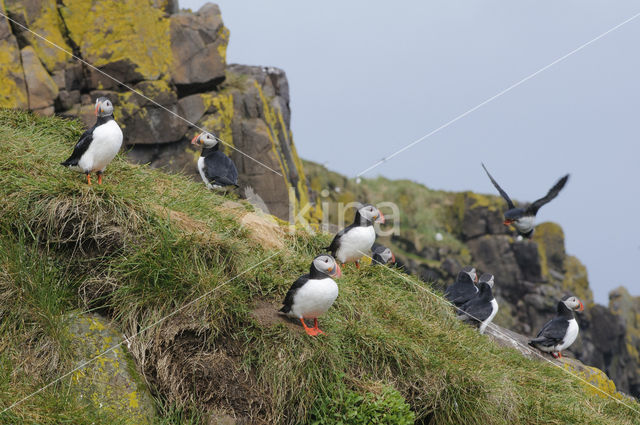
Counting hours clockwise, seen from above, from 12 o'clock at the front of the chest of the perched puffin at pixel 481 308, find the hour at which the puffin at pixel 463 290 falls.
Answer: The puffin is roughly at 8 o'clock from the perched puffin.

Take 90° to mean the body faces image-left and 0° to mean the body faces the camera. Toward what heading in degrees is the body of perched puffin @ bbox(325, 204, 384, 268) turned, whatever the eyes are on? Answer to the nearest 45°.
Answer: approximately 315°

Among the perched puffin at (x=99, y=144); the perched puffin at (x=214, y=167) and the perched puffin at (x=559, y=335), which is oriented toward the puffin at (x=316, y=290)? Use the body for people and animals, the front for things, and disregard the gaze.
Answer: the perched puffin at (x=99, y=144)

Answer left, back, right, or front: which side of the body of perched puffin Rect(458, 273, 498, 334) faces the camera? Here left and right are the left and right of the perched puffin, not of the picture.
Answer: right

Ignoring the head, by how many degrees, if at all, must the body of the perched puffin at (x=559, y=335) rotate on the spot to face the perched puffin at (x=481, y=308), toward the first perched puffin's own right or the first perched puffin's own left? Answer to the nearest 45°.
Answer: approximately 135° to the first perched puffin's own right

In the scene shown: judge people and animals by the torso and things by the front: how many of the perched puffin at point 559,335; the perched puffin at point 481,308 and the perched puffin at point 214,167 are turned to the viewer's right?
2

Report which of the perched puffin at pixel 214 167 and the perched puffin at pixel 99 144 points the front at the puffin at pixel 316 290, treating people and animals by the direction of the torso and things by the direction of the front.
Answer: the perched puffin at pixel 99 144

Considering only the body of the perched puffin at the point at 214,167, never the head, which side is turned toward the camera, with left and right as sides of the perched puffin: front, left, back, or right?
left

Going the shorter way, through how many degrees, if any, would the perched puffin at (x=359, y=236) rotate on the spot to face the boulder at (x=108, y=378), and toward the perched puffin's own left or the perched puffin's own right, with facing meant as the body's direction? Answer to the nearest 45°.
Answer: approximately 90° to the perched puffin's own right

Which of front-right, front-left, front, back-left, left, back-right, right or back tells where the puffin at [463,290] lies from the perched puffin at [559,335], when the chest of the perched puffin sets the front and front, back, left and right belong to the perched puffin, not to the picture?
back

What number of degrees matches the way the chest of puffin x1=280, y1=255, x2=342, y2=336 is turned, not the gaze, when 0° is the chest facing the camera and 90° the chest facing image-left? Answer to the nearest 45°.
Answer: approximately 315°

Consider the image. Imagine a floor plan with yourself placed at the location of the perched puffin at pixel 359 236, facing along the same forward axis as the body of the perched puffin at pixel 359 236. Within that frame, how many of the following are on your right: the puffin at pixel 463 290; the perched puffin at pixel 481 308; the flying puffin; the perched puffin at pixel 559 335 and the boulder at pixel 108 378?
1

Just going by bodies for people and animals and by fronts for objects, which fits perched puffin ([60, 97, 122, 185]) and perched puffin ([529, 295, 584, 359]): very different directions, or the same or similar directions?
same or similar directions

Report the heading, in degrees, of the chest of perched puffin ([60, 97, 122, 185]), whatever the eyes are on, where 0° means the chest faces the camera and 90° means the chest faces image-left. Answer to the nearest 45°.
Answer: approximately 315°

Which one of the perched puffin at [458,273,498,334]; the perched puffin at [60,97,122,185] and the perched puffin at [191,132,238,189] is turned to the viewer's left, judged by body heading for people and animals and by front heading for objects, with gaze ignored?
the perched puffin at [191,132,238,189]

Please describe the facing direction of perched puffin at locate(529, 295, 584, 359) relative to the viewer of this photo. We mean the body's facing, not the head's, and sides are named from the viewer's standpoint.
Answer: facing to the right of the viewer
